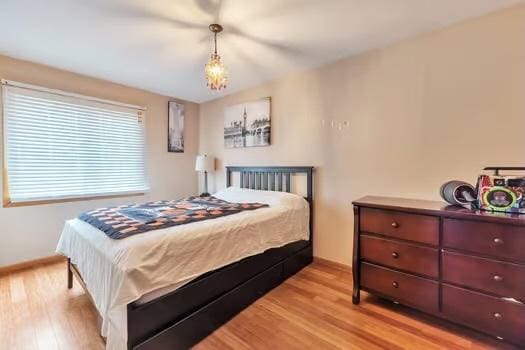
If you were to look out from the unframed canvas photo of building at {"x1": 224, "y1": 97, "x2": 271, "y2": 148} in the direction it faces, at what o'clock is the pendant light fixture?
The pendant light fixture is roughly at 11 o'clock from the unframed canvas photo of building.

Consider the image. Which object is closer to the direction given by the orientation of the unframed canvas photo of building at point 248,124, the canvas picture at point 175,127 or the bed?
the bed

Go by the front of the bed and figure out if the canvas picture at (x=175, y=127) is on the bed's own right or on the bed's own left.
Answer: on the bed's own right

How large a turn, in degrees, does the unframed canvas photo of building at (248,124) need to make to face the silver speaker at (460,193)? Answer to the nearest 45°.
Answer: approximately 90° to its left

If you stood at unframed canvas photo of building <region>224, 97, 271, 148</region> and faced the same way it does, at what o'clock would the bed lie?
The bed is roughly at 11 o'clock from the unframed canvas photo of building.

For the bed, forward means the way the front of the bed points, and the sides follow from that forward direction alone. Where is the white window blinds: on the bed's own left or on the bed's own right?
on the bed's own right

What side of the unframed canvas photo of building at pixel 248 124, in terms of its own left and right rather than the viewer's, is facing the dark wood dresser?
left

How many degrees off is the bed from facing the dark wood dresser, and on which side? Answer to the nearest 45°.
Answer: approximately 135° to its left

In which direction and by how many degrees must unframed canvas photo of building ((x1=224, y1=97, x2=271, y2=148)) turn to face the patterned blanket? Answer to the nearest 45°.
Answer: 0° — it already faces it

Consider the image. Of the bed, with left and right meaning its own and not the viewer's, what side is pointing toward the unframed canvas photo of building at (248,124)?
back

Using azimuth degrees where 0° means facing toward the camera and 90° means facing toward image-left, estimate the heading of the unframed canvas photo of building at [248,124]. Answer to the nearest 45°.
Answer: approximately 45°

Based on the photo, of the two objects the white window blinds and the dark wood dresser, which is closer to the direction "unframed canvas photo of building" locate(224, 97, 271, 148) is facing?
the white window blinds

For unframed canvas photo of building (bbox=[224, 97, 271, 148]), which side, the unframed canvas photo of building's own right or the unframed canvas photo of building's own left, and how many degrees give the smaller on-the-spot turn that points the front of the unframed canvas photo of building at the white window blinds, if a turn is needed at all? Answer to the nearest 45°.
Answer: approximately 45° to the unframed canvas photo of building's own right

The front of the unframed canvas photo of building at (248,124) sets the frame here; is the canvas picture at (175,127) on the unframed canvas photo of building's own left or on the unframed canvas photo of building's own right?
on the unframed canvas photo of building's own right

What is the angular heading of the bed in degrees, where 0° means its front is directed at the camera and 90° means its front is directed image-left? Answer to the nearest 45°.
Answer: approximately 45°
